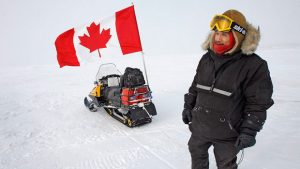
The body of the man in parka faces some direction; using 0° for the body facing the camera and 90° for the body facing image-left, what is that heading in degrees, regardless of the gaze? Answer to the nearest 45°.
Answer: approximately 45°

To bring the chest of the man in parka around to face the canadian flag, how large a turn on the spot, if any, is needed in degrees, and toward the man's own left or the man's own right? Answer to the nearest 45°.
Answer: approximately 90° to the man's own right

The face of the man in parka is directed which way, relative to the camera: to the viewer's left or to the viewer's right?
to the viewer's left

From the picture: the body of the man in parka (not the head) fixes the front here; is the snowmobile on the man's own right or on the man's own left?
on the man's own right

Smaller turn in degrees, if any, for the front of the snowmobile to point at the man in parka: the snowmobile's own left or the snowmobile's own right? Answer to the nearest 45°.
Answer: approximately 135° to the snowmobile's own left

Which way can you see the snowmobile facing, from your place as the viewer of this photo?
facing away from the viewer and to the left of the viewer
